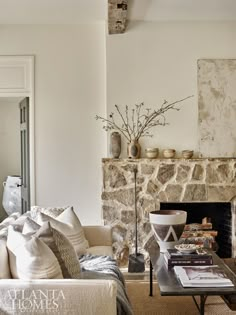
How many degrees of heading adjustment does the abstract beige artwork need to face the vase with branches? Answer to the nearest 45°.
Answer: approximately 90° to its right

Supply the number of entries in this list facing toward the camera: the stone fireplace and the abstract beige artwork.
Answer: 2

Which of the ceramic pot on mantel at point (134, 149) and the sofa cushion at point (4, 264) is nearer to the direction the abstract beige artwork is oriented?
the sofa cushion

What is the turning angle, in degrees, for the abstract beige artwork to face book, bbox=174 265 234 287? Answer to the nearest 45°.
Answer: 0° — it already faces it

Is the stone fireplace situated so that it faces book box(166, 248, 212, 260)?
yes

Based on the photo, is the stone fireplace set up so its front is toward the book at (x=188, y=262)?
yes

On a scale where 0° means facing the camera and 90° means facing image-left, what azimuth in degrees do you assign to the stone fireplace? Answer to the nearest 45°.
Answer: approximately 0°
